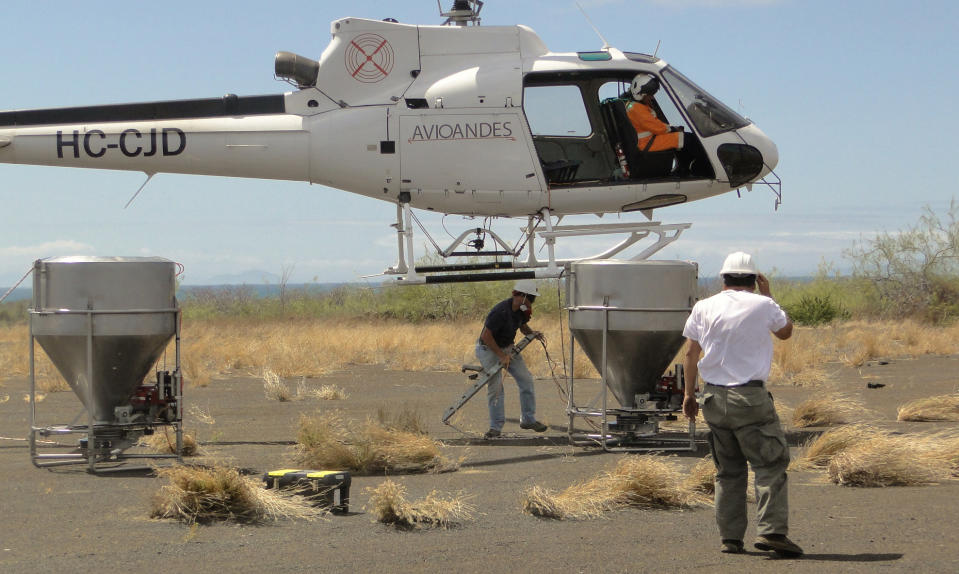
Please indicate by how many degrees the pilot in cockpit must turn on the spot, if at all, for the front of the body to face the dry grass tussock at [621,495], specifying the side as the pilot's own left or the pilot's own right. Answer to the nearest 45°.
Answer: approximately 90° to the pilot's own right

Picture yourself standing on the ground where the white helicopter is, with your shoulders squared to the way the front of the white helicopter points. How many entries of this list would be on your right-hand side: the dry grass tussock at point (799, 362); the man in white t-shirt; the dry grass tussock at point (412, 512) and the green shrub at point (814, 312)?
2

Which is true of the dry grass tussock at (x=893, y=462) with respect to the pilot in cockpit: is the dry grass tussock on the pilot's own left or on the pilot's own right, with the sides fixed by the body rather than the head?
on the pilot's own right

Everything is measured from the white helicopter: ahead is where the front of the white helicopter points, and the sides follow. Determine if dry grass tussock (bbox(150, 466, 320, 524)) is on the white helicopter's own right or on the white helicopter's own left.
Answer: on the white helicopter's own right

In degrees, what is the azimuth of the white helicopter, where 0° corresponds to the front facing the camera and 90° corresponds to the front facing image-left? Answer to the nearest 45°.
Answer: approximately 270°

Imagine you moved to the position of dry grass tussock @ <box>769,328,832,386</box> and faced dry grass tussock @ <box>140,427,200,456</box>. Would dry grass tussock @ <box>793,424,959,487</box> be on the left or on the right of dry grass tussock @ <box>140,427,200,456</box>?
left

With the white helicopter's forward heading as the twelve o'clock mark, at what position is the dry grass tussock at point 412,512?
The dry grass tussock is roughly at 3 o'clock from the white helicopter.

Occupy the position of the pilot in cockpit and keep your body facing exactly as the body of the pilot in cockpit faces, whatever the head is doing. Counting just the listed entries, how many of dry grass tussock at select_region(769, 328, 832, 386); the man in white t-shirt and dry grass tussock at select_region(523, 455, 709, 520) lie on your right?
2

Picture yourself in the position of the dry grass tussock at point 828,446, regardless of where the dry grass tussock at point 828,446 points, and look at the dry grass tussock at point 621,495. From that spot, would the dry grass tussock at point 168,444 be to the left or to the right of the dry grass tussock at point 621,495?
right

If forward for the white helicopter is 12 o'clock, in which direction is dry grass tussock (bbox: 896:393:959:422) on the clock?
The dry grass tussock is roughly at 12 o'clock from the white helicopter.

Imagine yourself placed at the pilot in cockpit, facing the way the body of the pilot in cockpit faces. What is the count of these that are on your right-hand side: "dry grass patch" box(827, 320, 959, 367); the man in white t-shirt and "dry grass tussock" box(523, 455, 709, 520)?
2

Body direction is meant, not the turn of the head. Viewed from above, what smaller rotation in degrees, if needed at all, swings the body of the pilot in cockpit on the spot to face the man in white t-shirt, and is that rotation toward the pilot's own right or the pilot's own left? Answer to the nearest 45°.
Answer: approximately 90° to the pilot's own right

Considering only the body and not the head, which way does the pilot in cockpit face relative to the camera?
to the viewer's right

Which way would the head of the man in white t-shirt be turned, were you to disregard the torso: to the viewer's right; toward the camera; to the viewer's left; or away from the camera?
away from the camera
